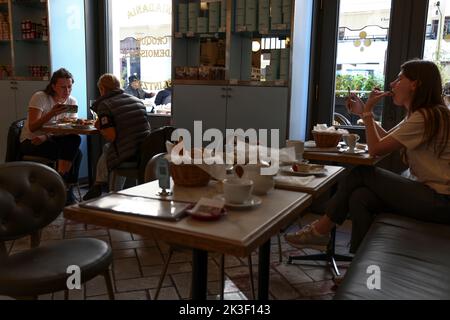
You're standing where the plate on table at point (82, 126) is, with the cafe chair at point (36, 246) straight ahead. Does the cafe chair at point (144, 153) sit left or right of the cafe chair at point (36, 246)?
left

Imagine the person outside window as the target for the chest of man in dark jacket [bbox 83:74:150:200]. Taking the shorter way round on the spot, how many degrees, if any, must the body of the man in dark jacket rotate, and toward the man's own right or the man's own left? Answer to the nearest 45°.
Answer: approximately 45° to the man's own right

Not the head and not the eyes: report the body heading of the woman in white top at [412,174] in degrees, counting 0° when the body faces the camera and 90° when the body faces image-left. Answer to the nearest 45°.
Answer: approximately 90°

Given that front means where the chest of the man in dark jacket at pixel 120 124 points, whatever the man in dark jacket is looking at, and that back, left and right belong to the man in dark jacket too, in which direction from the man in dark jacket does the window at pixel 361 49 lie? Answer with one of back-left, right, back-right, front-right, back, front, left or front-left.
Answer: back-right

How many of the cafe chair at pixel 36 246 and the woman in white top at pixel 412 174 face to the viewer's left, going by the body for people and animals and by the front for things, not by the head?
1

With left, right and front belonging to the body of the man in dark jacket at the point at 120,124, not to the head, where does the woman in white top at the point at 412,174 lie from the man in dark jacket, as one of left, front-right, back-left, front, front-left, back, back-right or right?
back

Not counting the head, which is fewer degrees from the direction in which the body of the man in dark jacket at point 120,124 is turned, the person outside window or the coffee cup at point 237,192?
the person outside window

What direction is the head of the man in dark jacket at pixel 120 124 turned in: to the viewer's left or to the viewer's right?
to the viewer's left

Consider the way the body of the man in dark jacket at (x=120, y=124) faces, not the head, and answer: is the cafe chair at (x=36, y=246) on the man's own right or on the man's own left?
on the man's own left

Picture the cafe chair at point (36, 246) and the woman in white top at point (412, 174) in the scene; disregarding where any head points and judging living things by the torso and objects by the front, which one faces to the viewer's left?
the woman in white top

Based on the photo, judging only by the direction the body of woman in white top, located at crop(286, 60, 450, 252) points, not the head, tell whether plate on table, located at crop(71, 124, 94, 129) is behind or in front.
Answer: in front

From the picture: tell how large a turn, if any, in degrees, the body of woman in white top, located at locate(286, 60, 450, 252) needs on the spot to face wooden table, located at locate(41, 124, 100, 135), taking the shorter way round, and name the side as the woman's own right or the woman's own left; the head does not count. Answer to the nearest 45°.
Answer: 0° — they already face it

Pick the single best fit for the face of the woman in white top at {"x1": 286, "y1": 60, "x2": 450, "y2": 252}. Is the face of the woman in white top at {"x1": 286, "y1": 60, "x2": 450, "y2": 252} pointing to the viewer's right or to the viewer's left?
to the viewer's left

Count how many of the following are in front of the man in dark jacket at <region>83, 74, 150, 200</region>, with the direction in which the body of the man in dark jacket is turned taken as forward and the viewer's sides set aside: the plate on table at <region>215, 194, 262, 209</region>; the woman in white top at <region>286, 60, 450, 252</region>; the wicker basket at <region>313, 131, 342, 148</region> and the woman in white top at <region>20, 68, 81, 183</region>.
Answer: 1

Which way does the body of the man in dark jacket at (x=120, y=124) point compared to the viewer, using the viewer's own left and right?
facing away from the viewer and to the left of the viewer
